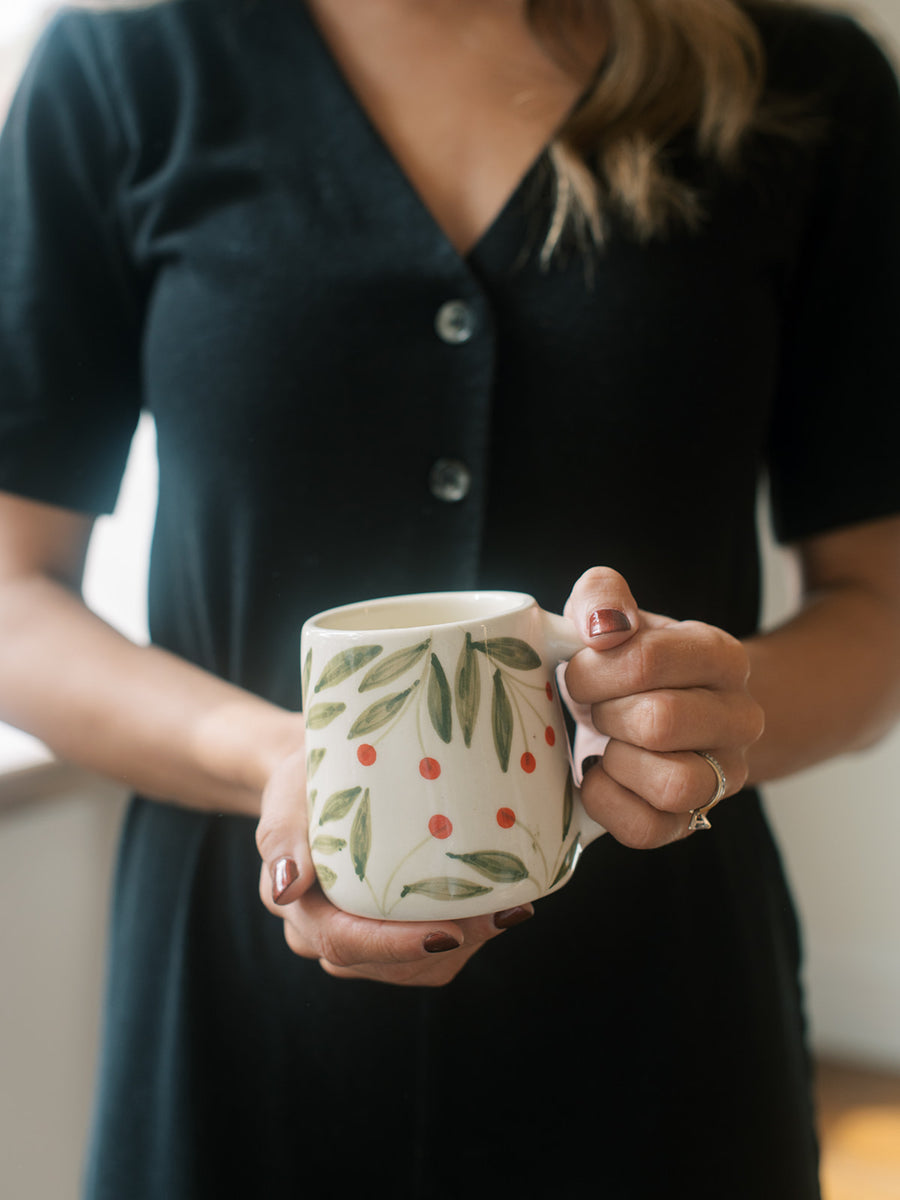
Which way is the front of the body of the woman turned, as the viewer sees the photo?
toward the camera
